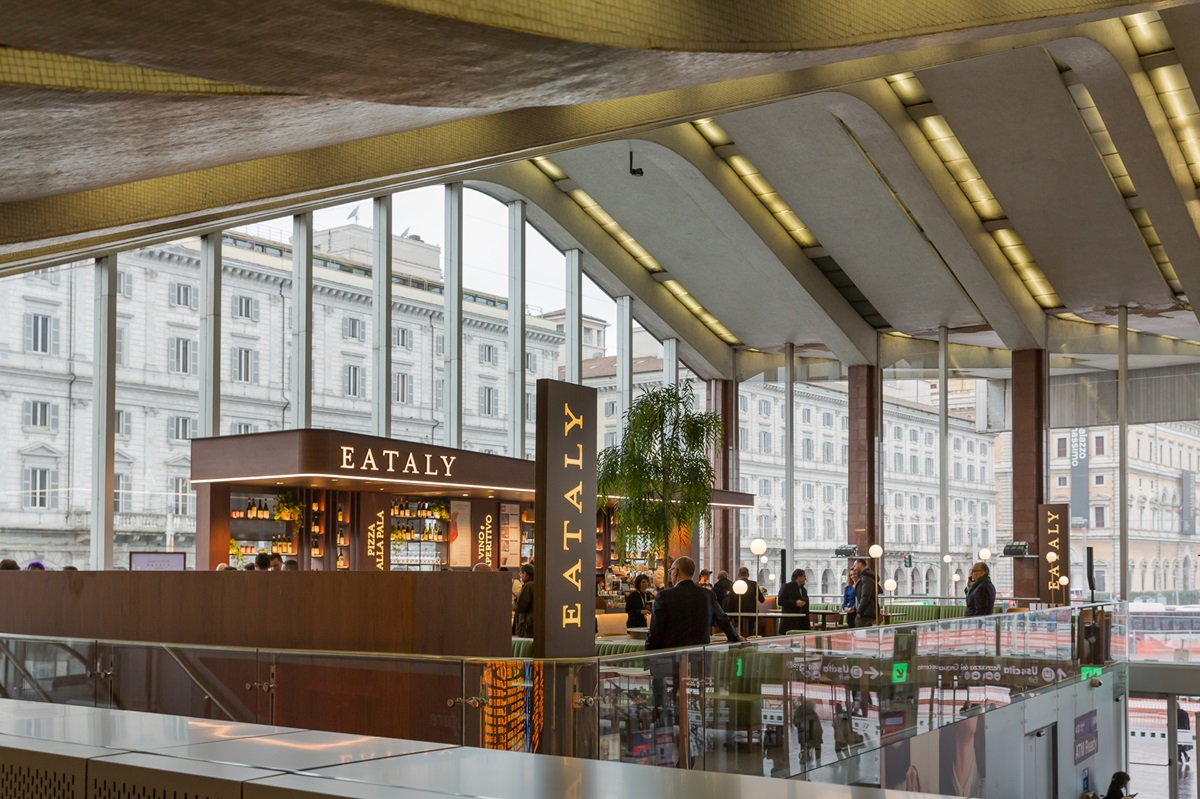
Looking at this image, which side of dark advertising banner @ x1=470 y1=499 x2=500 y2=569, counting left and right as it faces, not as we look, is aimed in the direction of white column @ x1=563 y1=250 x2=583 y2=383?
back

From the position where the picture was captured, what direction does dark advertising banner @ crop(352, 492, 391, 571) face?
facing the viewer

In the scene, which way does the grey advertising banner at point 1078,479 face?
toward the camera

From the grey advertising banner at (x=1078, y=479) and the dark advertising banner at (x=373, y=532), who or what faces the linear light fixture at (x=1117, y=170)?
the grey advertising banner at (x=1078, y=479)

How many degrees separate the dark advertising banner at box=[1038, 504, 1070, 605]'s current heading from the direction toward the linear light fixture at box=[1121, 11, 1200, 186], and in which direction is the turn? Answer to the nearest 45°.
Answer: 0° — it already faces it

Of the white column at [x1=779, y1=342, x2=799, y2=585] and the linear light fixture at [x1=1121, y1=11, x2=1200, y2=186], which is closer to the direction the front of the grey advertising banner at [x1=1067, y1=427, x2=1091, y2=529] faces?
the linear light fixture

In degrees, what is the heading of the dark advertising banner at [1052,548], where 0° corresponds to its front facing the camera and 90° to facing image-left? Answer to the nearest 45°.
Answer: approximately 0°

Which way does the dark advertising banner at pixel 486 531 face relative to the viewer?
toward the camera
